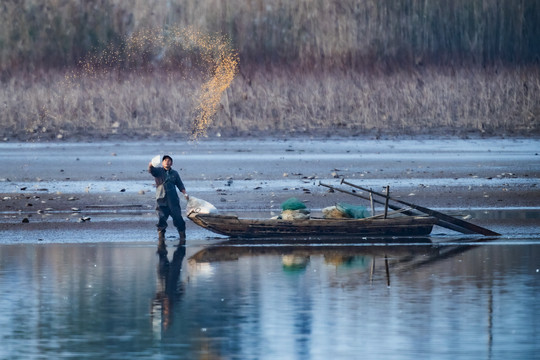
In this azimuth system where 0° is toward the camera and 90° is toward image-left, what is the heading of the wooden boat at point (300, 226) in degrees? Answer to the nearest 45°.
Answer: approximately 90°

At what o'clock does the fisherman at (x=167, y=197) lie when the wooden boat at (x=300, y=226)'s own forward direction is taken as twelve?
The fisherman is roughly at 12 o'clock from the wooden boat.

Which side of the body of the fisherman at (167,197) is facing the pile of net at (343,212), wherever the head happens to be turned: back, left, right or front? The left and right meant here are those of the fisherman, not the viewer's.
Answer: left

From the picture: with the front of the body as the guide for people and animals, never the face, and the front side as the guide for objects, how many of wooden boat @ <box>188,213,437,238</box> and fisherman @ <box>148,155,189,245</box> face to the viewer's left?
1

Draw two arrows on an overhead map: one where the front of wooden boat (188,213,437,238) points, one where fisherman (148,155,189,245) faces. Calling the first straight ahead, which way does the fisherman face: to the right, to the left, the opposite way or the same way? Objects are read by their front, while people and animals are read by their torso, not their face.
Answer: to the left

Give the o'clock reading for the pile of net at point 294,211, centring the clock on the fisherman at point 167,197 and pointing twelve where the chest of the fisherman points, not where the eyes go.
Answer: The pile of net is roughly at 9 o'clock from the fisherman.

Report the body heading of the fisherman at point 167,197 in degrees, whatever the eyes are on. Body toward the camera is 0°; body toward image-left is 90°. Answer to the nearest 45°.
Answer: approximately 0°

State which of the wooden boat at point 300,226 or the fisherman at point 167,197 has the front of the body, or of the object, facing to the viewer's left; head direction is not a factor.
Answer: the wooden boat
